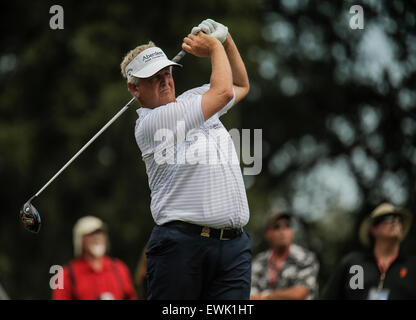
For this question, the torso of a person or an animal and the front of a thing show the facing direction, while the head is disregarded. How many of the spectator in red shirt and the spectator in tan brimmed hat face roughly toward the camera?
2

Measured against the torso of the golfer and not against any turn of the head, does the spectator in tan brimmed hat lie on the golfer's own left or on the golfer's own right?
on the golfer's own left

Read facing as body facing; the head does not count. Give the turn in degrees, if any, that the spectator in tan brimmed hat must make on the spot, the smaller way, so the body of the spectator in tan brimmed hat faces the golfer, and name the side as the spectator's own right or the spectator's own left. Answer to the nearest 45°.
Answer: approximately 45° to the spectator's own right

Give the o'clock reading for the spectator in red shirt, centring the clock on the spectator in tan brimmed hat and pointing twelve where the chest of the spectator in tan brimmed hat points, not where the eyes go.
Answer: The spectator in red shirt is roughly at 3 o'clock from the spectator in tan brimmed hat.

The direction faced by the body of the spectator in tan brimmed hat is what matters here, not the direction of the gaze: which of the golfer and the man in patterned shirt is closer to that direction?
the golfer

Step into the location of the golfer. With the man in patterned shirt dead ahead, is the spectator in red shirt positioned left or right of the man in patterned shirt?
left

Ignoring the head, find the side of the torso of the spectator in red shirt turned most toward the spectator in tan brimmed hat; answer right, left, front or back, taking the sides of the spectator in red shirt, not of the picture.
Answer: left

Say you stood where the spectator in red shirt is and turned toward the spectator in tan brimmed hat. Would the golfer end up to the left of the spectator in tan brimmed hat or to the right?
right

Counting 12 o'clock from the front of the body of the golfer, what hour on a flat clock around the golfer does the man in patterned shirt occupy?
The man in patterned shirt is roughly at 8 o'clock from the golfer.

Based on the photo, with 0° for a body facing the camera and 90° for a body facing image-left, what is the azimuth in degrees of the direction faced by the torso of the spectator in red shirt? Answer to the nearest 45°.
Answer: approximately 0°
